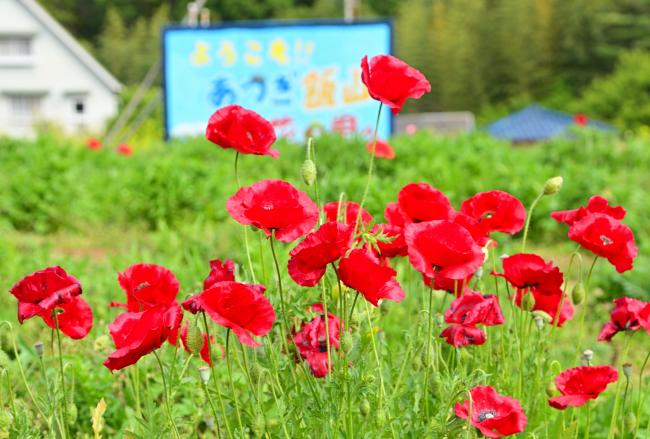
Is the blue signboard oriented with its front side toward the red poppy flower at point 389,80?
yes

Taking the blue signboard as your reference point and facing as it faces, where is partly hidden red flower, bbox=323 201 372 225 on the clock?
The partly hidden red flower is roughly at 12 o'clock from the blue signboard.

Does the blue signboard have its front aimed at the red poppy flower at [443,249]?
yes

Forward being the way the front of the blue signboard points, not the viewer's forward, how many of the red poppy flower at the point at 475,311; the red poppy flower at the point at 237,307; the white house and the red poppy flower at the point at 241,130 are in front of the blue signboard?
3

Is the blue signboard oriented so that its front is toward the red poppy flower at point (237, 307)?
yes

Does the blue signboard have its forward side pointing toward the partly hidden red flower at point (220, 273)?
yes

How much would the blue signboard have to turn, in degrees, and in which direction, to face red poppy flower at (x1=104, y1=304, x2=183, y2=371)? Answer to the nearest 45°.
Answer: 0° — it already faces it

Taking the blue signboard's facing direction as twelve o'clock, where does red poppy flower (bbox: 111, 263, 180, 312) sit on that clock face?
The red poppy flower is roughly at 12 o'clock from the blue signboard.

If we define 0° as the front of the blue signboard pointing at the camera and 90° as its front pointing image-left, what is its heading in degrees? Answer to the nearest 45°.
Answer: approximately 0°
